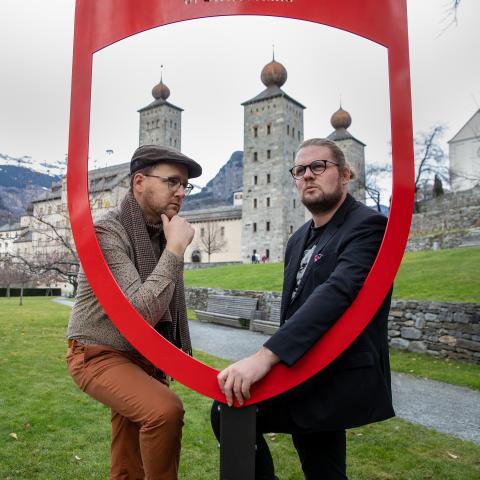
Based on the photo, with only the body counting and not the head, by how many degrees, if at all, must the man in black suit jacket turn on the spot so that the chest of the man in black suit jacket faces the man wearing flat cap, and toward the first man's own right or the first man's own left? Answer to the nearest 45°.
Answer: approximately 45° to the first man's own right

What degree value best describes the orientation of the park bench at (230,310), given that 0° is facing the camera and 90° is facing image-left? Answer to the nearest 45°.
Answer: approximately 45°

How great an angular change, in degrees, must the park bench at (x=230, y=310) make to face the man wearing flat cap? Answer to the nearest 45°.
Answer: approximately 45° to its left

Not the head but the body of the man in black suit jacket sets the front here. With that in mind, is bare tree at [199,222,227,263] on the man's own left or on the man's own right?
on the man's own right

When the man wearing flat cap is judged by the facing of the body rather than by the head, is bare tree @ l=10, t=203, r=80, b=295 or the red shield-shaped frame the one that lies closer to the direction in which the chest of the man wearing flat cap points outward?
the red shield-shaped frame

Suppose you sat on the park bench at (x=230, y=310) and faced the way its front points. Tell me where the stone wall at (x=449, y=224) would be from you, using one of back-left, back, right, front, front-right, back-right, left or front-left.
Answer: back

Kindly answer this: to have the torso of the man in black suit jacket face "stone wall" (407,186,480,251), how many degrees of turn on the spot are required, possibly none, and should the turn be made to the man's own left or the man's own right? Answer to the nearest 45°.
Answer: approximately 135° to the man's own right

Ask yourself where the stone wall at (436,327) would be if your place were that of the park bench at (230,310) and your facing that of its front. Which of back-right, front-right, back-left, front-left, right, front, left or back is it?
back-left

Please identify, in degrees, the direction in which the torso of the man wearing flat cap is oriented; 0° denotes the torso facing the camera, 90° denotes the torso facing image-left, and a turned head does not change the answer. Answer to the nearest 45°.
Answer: approximately 315°

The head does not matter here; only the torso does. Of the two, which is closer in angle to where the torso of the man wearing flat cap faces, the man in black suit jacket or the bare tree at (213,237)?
the man in black suit jacket

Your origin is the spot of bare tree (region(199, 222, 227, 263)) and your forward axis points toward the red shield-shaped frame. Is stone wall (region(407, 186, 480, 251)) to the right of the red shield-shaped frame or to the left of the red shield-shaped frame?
left
